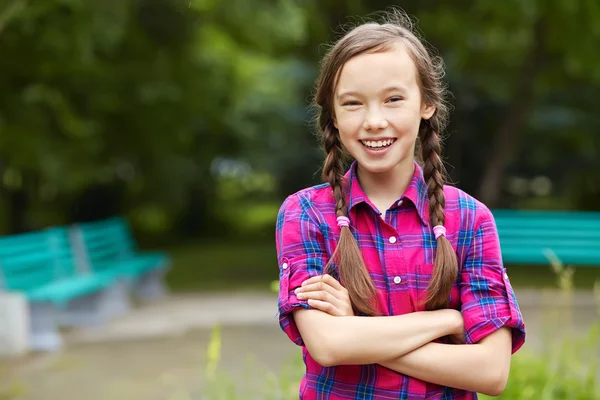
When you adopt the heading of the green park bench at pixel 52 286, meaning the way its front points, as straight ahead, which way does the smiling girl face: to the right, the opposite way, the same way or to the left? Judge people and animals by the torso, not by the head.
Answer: to the right

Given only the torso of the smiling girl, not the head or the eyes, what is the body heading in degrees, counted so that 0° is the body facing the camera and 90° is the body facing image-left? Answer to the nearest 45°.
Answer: approximately 0°

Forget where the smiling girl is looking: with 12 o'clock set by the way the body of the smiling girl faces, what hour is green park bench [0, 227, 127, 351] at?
The green park bench is roughly at 5 o'clock from the smiling girl.

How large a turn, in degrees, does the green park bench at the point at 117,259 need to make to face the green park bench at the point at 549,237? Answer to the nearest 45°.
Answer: approximately 45° to its left

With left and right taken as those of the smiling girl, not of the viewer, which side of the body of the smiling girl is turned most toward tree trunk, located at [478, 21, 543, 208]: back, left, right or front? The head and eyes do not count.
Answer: back

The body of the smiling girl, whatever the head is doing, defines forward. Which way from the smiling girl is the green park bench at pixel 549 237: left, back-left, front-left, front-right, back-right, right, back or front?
back

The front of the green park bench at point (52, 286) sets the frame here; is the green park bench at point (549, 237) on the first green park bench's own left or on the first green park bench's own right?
on the first green park bench's own left

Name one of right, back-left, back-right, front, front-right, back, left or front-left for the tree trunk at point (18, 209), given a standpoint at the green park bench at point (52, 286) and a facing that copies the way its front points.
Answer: back-left
